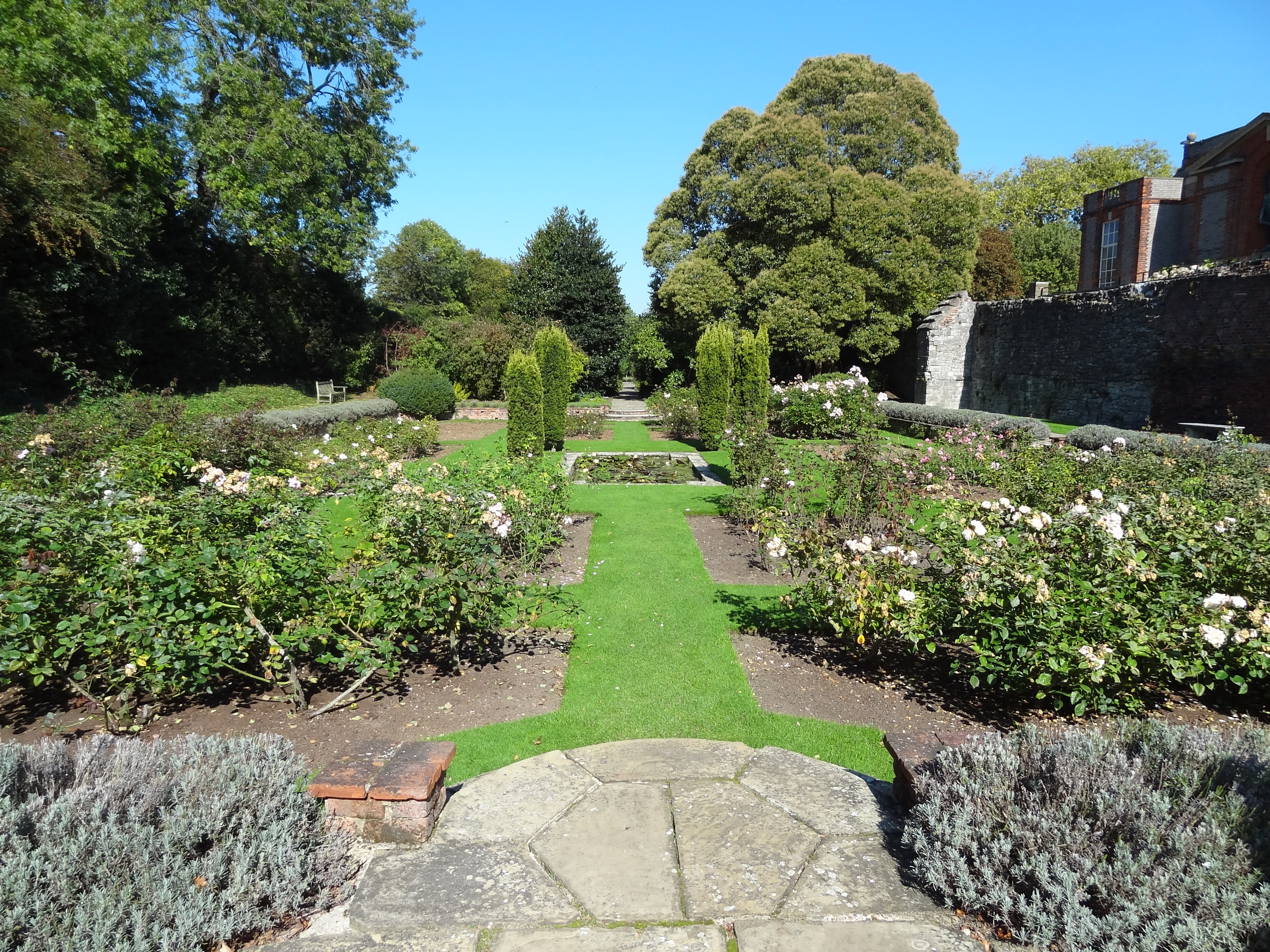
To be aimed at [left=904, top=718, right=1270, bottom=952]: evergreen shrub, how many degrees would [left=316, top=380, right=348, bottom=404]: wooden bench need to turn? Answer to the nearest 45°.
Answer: approximately 45° to its right

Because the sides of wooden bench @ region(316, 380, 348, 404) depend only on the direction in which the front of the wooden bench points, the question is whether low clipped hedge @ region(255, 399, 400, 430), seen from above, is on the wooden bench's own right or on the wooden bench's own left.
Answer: on the wooden bench's own right

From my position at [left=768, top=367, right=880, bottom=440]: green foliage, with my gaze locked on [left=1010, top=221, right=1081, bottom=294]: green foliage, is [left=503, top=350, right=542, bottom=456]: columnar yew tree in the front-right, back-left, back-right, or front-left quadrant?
back-left

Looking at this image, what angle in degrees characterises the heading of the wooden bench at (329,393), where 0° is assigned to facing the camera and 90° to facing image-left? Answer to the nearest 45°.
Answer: approximately 315°

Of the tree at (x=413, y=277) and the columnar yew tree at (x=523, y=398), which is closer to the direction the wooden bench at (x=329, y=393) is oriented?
the columnar yew tree

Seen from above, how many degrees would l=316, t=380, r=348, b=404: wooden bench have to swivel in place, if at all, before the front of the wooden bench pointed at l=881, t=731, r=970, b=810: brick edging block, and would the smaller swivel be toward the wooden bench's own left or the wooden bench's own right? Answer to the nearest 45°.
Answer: approximately 45° to the wooden bench's own right

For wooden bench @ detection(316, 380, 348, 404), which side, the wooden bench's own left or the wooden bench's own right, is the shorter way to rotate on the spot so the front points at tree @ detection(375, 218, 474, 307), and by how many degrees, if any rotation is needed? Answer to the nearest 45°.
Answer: approximately 135° to the wooden bench's own left

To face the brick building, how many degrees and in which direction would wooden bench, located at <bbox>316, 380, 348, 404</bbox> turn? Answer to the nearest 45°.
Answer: approximately 45° to its left
